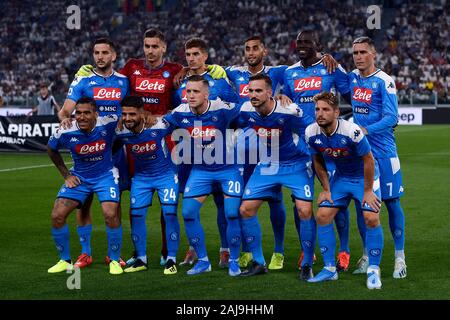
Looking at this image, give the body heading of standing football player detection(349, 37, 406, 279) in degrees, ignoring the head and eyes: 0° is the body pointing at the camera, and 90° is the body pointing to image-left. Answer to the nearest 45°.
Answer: approximately 45°

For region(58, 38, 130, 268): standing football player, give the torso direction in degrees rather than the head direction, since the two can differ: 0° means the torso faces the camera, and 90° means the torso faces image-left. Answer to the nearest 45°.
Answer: approximately 0°

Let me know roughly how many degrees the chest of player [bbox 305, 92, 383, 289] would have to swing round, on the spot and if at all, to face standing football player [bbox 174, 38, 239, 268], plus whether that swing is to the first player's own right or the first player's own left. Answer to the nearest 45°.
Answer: approximately 90° to the first player's own right

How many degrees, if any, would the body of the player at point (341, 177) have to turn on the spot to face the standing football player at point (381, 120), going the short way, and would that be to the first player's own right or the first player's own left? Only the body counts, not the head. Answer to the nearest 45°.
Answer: approximately 180°

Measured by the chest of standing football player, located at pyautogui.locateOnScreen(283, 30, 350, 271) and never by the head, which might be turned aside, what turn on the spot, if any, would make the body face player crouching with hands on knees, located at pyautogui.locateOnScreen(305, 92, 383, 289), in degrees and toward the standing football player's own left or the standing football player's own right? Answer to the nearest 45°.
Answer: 0° — they already face them

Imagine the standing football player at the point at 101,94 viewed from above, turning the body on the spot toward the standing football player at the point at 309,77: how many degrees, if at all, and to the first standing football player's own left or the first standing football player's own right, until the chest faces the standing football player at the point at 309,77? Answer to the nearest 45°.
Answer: approximately 90° to the first standing football player's own left

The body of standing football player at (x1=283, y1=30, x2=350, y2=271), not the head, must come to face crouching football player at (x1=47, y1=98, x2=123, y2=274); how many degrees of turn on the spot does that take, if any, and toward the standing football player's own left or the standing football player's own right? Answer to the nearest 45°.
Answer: approximately 90° to the standing football player's own right

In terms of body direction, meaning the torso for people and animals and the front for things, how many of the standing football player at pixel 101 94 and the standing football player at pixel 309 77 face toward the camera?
2
